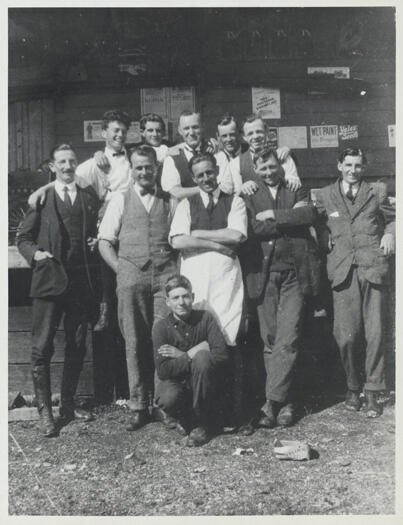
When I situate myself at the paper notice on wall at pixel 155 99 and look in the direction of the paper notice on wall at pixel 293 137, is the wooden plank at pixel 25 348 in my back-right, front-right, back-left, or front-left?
back-right

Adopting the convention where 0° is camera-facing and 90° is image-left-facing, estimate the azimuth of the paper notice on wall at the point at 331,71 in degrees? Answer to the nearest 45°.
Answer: approximately 0°

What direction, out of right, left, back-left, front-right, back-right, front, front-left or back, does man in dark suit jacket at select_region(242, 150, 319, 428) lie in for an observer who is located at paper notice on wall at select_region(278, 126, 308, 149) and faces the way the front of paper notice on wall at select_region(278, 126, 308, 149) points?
front

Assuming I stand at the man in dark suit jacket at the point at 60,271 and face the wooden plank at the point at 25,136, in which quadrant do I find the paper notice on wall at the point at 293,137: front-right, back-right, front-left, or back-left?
front-right

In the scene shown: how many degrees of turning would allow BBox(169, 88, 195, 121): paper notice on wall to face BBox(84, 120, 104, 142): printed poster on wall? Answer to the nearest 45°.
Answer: approximately 90° to its right

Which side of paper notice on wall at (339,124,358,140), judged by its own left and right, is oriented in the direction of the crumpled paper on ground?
front

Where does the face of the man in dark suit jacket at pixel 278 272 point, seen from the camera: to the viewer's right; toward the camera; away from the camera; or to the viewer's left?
toward the camera

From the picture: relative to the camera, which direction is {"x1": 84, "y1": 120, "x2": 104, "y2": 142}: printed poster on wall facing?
toward the camera

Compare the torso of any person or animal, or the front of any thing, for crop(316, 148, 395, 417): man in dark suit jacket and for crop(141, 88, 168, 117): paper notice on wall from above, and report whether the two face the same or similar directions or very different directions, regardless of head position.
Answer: same or similar directions

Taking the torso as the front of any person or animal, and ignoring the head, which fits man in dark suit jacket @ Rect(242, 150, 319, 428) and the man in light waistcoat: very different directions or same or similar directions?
same or similar directions

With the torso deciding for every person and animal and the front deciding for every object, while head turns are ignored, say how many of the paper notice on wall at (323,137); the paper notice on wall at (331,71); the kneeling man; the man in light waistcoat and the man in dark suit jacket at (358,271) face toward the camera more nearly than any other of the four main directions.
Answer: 5

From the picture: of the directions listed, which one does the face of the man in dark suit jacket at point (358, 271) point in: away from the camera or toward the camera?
toward the camera

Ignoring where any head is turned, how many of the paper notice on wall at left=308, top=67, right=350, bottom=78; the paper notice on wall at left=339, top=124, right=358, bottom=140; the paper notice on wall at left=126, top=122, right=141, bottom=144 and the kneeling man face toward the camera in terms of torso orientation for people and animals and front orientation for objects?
4

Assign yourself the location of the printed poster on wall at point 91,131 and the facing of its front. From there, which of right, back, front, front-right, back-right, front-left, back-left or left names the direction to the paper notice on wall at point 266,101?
left

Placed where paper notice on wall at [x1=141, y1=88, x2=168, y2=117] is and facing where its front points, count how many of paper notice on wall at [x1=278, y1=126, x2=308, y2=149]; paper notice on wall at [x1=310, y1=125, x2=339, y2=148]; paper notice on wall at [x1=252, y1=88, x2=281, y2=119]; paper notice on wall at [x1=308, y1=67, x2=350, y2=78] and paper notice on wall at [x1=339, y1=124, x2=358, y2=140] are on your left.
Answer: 5

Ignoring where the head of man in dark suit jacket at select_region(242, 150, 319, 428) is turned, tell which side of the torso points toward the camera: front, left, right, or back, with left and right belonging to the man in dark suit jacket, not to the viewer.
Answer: front

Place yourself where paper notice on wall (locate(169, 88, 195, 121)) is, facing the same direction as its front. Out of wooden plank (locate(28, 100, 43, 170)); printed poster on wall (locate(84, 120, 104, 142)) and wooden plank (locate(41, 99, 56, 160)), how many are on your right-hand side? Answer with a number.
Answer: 3

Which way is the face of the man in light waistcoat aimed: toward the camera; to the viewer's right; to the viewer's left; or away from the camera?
toward the camera
